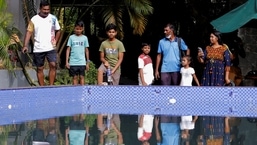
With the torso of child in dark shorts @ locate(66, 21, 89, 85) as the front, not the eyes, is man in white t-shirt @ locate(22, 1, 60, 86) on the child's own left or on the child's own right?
on the child's own right

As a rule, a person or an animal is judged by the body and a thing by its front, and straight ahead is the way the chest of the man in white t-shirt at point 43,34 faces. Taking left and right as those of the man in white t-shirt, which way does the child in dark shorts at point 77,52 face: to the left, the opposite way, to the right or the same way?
the same way

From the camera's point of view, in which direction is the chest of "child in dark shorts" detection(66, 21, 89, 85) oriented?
toward the camera

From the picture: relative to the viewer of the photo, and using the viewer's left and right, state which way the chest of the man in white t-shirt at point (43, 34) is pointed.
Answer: facing the viewer

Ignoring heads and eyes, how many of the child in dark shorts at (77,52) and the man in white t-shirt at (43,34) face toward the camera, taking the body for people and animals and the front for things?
2
